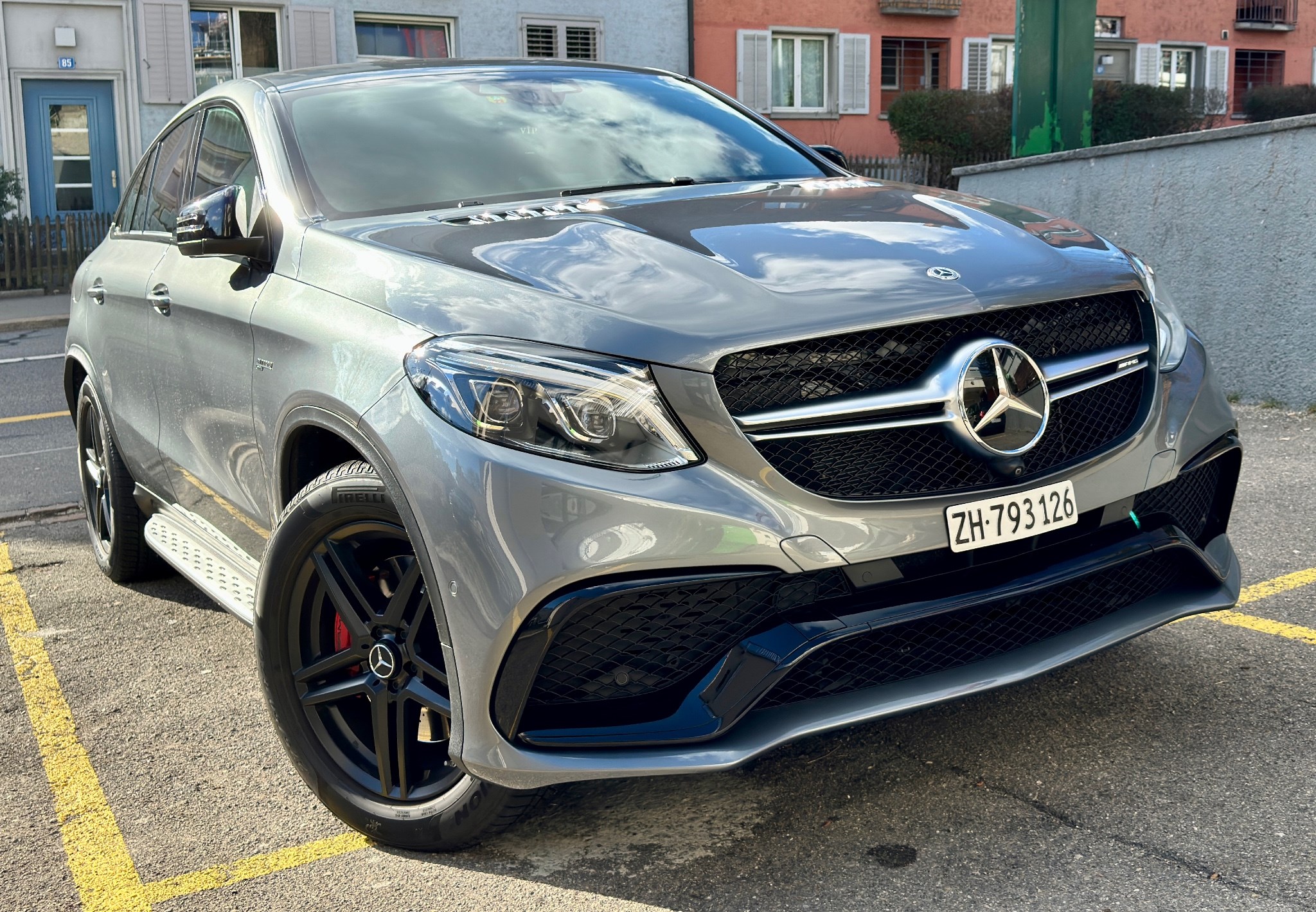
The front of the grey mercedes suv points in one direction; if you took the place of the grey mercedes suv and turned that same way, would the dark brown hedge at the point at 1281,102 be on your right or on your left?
on your left

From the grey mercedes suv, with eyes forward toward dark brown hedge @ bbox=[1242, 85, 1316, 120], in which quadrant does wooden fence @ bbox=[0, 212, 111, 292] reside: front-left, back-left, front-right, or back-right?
front-left

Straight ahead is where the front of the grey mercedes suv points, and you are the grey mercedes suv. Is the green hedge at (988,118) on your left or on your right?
on your left

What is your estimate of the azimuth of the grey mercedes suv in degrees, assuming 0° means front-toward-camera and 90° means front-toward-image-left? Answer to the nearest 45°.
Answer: approximately 315°

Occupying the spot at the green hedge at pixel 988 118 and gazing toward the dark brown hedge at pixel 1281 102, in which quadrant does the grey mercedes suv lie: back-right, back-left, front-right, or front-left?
back-right

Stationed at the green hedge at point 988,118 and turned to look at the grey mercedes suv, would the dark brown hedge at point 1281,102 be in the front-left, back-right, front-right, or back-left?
back-left

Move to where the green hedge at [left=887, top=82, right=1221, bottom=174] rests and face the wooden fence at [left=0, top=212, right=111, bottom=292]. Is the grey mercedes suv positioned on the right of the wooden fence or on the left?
left

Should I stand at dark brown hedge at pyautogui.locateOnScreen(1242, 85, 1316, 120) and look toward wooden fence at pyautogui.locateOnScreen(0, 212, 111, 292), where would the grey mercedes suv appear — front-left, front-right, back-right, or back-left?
front-left

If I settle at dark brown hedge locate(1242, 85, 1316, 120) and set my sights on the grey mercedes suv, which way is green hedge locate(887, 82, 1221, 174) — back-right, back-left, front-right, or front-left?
front-right

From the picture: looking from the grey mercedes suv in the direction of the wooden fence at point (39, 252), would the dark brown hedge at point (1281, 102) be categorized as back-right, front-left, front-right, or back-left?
front-right

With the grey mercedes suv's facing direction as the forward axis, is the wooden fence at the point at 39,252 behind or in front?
behind
